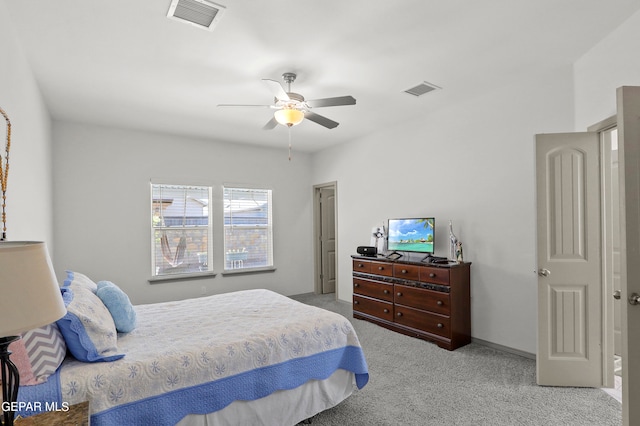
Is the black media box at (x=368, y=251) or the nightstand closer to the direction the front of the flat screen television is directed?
the nightstand

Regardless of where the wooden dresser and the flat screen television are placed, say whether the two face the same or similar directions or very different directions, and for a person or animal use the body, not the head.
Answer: same or similar directions

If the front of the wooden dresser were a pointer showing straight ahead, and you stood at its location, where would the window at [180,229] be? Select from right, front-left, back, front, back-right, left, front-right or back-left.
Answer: front-right

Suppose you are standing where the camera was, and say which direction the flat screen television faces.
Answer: facing the viewer and to the left of the viewer

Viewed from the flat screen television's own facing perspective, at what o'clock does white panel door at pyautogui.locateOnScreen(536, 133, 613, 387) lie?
The white panel door is roughly at 9 o'clock from the flat screen television.

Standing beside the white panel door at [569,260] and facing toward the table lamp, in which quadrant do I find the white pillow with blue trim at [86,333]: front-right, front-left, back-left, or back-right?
front-right

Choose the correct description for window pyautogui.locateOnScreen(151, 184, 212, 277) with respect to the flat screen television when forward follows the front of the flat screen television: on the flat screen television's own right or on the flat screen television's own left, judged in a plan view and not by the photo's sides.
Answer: on the flat screen television's own right

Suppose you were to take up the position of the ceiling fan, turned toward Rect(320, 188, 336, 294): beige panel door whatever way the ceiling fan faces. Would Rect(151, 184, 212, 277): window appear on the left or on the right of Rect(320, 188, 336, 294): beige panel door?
left

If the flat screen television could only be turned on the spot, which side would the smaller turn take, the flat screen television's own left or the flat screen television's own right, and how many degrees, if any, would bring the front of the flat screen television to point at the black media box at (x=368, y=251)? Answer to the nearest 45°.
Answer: approximately 90° to the flat screen television's own right

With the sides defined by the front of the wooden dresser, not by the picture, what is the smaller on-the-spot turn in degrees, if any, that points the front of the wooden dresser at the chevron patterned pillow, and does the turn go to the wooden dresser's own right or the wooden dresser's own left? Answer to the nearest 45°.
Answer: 0° — it already faces it

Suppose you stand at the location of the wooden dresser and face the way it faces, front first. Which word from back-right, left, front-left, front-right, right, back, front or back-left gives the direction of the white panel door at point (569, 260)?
left

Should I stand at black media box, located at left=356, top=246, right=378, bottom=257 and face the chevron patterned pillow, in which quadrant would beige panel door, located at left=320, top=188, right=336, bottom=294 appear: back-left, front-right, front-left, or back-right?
back-right

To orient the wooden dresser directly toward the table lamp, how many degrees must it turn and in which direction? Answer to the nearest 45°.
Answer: approximately 45° to its left

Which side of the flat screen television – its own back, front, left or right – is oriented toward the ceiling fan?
front

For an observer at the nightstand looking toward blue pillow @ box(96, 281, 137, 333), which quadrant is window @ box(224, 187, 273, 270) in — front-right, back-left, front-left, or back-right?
front-right

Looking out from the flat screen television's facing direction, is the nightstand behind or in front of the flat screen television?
in front

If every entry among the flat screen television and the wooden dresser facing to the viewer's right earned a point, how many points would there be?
0
